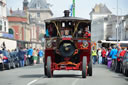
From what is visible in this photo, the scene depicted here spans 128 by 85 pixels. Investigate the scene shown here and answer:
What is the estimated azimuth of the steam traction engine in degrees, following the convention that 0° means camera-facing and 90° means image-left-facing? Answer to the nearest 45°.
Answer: approximately 0°

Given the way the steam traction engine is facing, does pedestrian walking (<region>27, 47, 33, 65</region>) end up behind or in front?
behind
